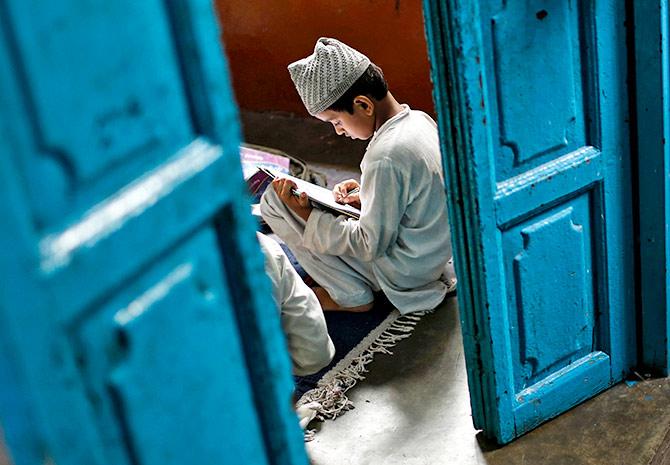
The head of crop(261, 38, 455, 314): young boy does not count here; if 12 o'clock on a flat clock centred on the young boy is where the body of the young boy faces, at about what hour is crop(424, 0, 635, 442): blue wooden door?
The blue wooden door is roughly at 8 o'clock from the young boy.

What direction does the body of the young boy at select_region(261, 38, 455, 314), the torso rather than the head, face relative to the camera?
to the viewer's left

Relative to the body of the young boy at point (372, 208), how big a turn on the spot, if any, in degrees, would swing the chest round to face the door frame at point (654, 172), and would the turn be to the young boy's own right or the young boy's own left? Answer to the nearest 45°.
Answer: approximately 135° to the young boy's own left

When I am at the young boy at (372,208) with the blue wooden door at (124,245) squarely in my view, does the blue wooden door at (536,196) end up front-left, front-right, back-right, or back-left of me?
front-left

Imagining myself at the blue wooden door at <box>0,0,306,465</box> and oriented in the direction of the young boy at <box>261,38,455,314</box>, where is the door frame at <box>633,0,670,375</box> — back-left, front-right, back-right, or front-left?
front-right

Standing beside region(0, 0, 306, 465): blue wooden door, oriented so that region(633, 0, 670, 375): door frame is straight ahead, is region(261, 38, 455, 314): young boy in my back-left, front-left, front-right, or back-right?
front-left

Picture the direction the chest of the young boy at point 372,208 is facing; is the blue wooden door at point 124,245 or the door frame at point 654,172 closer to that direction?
the blue wooden door

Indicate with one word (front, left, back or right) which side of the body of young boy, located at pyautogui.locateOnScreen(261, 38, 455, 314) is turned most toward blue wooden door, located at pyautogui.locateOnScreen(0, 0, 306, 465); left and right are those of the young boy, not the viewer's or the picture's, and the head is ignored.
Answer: left

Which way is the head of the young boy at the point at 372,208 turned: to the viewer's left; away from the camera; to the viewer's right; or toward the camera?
to the viewer's left
